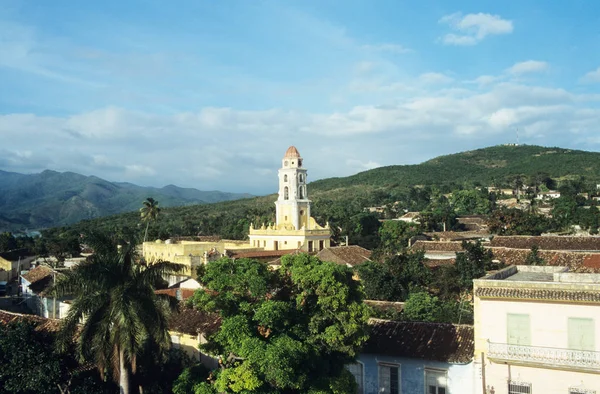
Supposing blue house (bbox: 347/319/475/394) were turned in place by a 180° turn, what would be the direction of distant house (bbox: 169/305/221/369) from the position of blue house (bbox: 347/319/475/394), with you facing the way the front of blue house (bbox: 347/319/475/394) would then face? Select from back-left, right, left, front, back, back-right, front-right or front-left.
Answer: left

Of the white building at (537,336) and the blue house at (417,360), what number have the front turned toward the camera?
2

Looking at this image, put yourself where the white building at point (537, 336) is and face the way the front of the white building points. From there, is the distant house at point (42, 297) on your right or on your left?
on your right

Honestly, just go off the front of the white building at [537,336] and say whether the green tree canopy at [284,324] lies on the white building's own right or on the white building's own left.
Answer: on the white building's own right

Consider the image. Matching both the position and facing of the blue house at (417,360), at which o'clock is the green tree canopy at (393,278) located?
The green tree canopy is roughly at 6 o'clock from the blue house.

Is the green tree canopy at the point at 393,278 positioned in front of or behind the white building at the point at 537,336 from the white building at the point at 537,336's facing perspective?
behind

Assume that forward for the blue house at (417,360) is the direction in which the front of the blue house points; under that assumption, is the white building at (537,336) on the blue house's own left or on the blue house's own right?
on the blue house's own left

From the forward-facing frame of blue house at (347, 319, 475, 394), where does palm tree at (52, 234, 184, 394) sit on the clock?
The palm tree is roughly at 2 o'clock from the blue house.

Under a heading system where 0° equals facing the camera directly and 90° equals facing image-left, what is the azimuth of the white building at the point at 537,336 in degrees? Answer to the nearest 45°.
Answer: approximately 0°

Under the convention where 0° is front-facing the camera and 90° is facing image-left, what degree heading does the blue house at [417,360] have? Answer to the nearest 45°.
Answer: approximately 0°
